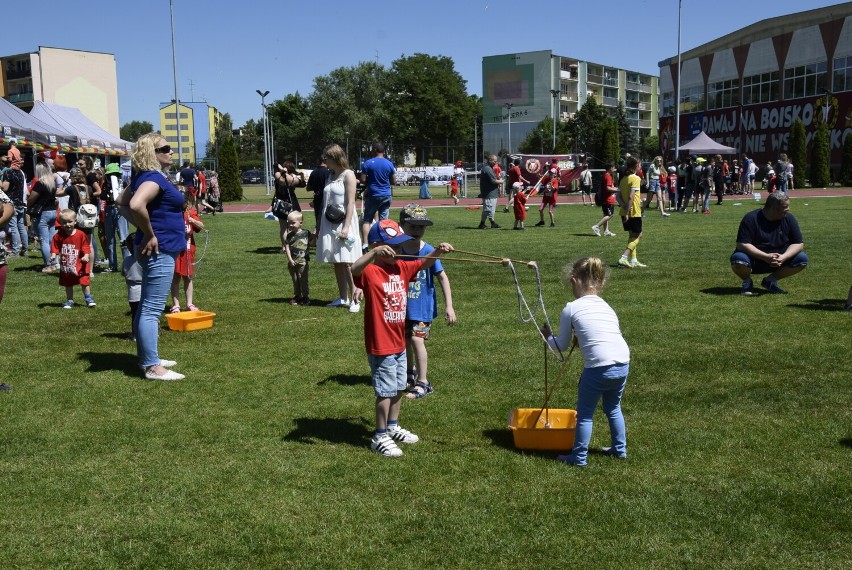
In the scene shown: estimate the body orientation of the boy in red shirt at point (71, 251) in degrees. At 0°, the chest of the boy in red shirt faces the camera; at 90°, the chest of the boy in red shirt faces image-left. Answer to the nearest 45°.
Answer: approximately 0°

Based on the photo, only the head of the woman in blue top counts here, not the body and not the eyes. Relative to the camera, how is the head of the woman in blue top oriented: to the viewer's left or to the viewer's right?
to the viewer's right

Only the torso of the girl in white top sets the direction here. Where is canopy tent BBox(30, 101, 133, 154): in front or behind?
in front

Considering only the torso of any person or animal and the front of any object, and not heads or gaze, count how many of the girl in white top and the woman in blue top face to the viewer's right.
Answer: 1

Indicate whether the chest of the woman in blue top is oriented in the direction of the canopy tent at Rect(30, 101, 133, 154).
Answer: no

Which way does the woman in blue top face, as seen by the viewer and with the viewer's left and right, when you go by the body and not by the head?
facing to the right of the viewer

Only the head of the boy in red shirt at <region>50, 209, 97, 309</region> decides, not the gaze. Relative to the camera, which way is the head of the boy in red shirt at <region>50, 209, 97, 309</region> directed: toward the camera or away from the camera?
toward the camera

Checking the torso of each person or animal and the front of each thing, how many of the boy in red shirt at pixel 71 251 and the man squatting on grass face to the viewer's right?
0

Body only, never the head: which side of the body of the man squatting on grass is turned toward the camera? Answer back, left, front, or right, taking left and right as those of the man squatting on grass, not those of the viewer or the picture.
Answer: front

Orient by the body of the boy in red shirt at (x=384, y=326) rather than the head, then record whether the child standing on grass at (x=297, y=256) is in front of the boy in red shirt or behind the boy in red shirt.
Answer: behind

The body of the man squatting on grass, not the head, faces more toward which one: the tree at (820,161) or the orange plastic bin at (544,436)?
the orange plastic bin

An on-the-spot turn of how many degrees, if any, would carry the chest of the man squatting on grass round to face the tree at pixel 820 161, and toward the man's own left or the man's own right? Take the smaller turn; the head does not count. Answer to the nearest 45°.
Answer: approximately 180°

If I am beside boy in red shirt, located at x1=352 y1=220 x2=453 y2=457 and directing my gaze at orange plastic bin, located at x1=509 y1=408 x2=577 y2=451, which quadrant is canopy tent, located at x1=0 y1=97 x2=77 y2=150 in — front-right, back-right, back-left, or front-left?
back-left

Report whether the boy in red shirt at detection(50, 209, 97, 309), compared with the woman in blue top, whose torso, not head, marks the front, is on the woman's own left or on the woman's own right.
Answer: on the woman's own left

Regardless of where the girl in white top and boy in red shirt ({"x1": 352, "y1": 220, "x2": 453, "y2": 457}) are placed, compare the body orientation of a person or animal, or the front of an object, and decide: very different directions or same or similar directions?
very different directions

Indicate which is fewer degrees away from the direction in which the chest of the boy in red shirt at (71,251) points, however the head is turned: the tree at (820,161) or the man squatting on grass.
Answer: the man squatting on grass

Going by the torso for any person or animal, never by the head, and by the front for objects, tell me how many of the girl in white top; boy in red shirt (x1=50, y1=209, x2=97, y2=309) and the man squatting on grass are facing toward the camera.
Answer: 2
